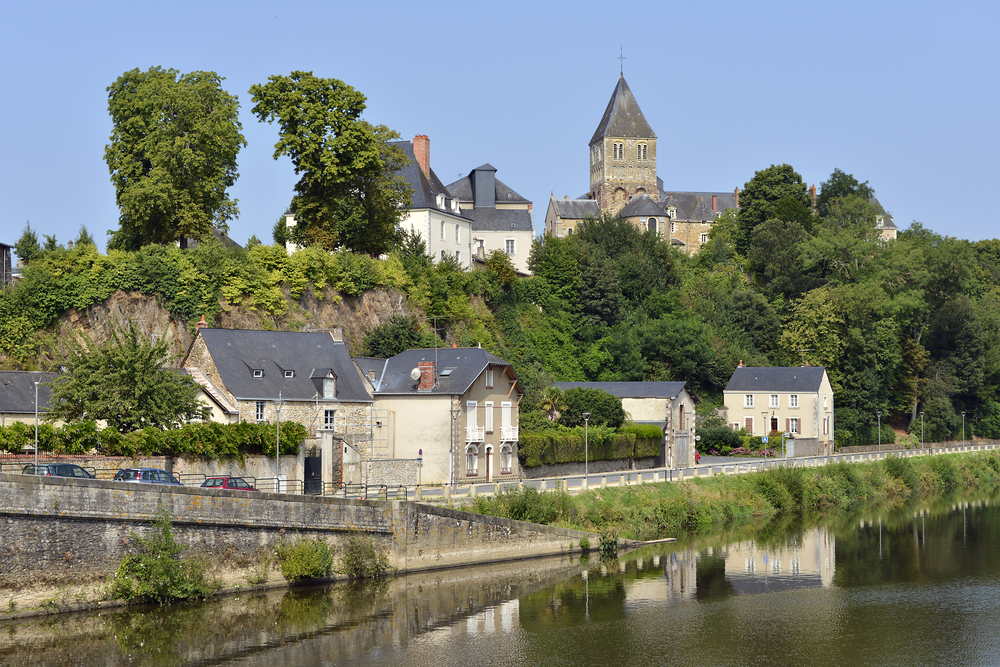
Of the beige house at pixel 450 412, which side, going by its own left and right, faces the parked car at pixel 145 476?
right

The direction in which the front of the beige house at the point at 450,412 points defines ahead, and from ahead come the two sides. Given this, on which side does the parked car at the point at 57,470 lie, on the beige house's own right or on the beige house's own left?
on the beige house's own right

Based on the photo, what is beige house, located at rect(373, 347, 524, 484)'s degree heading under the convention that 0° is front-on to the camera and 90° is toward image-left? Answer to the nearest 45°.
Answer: approximately 315°

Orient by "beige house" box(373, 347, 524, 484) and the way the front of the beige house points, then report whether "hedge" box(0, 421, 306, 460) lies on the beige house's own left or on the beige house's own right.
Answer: on the beige house's own right

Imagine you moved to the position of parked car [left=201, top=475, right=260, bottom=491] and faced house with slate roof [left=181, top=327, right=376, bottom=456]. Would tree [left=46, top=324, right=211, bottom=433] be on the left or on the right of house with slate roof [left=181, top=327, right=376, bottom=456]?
left

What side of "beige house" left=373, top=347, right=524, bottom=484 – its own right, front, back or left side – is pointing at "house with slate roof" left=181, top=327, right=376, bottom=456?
right
